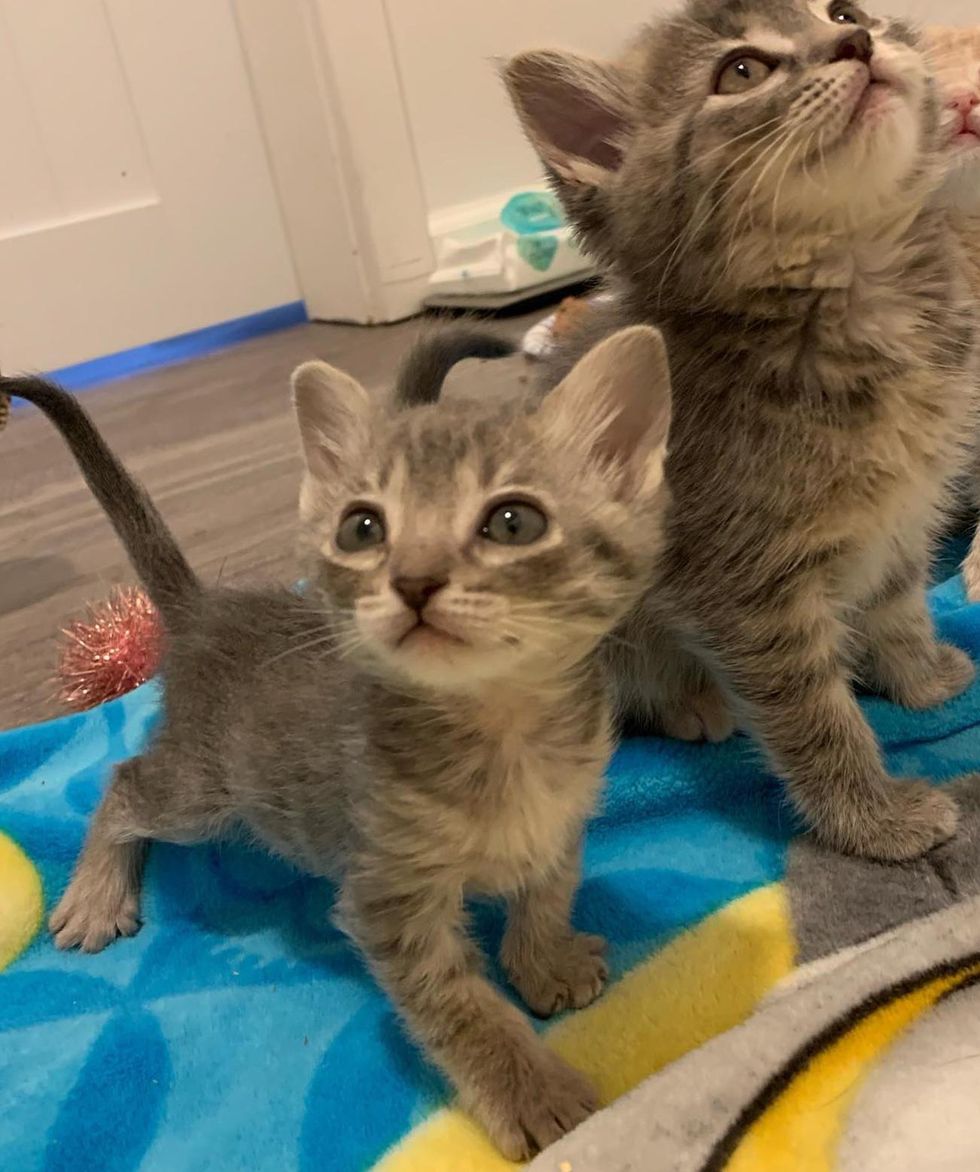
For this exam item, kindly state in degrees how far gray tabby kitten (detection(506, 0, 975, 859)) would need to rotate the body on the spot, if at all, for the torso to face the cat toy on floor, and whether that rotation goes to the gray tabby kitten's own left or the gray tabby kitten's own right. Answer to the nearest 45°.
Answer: approximately 135° to the gray tabby kitten's own right

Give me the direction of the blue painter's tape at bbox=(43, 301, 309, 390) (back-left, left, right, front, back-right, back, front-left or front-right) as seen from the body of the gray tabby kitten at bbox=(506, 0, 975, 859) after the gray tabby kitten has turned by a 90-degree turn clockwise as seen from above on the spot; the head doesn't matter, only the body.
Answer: right

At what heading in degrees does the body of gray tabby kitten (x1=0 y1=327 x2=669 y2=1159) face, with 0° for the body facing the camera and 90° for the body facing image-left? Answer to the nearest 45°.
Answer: approximately 315°

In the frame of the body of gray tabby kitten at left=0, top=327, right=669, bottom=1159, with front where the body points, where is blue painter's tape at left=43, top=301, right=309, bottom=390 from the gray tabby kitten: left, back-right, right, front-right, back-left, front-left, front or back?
back-left

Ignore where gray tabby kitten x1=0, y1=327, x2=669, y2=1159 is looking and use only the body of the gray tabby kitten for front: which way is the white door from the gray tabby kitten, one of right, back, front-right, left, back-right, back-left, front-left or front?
back-left

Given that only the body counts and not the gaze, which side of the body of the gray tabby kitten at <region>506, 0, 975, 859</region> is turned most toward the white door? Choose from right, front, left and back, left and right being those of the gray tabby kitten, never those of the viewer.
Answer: back
